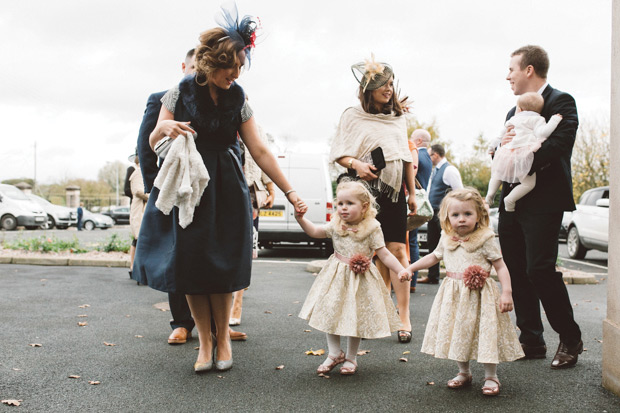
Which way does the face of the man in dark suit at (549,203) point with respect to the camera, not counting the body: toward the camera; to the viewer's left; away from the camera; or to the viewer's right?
to the viewer's left

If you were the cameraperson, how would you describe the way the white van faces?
facing away from the viewer

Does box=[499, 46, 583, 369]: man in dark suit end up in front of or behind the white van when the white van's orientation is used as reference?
behind

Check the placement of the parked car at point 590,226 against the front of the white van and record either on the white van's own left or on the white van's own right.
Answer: on the white van's own right

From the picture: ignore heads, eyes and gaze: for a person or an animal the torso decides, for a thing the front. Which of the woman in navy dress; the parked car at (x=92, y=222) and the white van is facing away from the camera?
the white van

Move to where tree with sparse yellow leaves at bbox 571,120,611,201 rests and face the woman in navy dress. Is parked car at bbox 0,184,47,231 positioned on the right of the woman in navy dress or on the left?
right

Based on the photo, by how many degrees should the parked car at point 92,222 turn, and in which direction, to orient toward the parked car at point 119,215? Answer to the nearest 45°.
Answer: approximately 135° to its left

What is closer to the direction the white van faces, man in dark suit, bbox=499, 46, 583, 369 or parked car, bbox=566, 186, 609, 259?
the parked car

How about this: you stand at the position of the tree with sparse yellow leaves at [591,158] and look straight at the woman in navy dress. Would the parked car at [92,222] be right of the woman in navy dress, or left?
right

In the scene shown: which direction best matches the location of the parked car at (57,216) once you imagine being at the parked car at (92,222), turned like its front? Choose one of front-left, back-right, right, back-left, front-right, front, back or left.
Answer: right

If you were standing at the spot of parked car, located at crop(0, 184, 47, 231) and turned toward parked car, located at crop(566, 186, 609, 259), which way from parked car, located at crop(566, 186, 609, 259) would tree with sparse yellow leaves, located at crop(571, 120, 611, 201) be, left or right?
left

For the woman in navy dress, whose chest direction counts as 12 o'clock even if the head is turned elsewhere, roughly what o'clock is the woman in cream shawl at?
The woman in cream shawl is roughly at 8 o'clock from the woman in navy dress.

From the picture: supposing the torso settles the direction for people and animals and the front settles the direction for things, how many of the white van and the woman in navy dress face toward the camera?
1

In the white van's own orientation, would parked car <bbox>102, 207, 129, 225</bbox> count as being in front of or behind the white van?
in front

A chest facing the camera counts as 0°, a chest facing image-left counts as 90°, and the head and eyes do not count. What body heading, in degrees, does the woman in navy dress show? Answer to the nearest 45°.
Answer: approximately 0°
